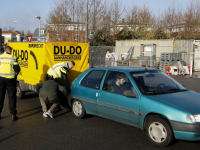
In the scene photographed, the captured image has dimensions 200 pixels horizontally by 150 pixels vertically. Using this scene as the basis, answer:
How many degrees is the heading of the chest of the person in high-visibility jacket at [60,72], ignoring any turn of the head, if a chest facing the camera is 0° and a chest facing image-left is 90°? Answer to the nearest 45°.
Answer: approximately 270°

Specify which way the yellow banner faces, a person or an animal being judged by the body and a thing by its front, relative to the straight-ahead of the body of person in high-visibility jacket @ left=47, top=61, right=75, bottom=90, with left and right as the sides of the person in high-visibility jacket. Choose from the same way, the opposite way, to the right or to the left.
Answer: to the right

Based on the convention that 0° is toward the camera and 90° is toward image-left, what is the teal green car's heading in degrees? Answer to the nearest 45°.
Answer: approximately 315°

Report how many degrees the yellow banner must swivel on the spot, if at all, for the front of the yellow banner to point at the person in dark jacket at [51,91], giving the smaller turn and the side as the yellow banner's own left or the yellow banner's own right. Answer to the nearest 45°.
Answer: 0° — it already faces them

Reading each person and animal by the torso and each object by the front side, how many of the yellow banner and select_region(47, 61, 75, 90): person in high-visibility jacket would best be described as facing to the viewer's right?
1
